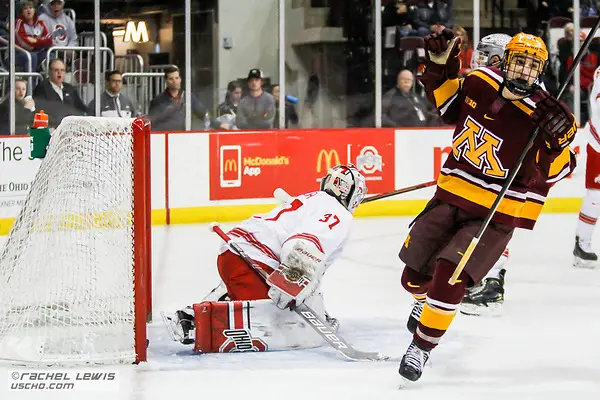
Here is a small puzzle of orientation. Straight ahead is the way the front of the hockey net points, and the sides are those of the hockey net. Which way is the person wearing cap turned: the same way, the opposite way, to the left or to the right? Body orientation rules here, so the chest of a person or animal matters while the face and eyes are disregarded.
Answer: to the right

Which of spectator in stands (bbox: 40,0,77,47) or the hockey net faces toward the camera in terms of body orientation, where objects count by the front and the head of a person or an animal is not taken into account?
the spectator in stands

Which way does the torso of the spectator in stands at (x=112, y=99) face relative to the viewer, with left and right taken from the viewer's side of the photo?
facing the viewer

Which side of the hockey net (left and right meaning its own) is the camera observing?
right

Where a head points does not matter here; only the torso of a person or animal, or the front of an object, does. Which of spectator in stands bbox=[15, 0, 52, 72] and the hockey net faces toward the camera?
the spectator in stands

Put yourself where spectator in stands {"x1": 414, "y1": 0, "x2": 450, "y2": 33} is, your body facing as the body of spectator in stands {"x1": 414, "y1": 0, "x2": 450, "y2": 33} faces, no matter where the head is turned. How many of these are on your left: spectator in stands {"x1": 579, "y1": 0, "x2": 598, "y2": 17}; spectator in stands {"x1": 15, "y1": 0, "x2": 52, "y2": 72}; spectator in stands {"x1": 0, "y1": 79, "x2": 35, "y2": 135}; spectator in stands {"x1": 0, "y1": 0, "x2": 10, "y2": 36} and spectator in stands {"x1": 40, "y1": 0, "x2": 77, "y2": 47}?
1

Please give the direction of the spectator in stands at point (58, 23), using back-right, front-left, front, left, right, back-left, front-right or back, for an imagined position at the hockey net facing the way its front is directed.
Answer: left

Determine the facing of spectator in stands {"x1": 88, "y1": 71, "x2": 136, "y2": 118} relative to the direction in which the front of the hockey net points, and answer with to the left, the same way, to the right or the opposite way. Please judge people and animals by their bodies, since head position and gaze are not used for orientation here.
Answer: to the right

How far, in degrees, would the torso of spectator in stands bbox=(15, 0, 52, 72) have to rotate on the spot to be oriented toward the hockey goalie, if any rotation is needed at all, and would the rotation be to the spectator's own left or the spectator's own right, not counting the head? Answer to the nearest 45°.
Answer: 0° — they already face them

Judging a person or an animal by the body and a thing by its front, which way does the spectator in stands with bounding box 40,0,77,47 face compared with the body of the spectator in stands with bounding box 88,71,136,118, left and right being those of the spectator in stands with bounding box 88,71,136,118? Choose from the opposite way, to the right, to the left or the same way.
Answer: the same way

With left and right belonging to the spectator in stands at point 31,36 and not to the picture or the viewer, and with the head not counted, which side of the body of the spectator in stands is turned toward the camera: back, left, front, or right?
front

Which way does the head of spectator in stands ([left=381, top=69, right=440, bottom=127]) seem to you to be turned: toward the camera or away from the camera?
toward the camera

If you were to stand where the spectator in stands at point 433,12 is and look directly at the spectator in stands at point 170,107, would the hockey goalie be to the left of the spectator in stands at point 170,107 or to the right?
left

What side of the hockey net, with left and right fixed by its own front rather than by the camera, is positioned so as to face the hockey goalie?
front

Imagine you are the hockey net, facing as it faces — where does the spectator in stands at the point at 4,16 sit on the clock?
The spectator in stands is roughly at 9 o'clock from the hockey net.

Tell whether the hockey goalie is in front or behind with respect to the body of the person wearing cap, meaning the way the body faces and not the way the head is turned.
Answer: in front
